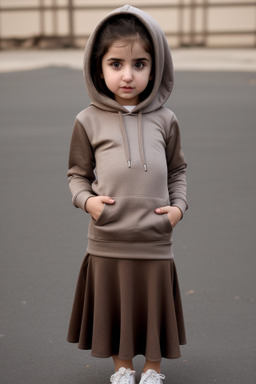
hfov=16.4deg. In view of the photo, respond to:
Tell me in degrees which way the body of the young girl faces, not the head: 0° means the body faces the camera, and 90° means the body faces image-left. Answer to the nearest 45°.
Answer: approximately 0°
